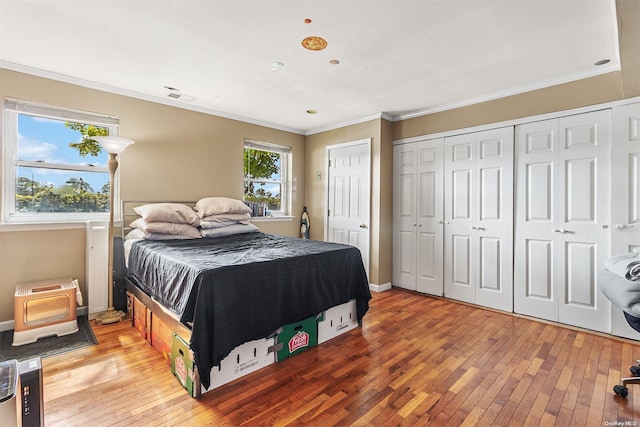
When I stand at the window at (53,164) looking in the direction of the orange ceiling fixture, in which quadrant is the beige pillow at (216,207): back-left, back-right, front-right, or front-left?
front-left

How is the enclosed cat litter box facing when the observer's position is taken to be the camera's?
facing the viewer

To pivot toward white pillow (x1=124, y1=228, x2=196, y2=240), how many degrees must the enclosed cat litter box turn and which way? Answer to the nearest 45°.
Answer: approximately 90° to its left

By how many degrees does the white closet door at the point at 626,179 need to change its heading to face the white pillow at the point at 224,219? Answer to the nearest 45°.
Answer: approximately 45° to its right

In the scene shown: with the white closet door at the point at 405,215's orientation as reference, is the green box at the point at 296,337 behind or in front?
in front

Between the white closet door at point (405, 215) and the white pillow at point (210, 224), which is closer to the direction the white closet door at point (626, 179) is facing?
the white pillow

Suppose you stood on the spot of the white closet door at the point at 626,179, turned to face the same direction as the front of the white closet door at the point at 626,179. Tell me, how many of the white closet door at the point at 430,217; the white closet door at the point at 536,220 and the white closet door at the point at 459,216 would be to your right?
3

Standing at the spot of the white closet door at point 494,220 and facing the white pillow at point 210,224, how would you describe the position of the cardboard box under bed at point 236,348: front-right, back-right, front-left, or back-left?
front-left

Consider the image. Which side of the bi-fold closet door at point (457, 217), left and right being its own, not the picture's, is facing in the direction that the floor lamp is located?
front

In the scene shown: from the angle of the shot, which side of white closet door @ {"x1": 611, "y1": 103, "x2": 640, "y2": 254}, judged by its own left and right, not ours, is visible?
front

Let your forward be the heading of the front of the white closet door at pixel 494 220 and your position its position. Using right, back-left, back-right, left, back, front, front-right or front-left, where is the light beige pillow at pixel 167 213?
front

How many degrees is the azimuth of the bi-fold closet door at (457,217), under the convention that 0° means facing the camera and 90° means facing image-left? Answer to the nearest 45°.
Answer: approximately 45°

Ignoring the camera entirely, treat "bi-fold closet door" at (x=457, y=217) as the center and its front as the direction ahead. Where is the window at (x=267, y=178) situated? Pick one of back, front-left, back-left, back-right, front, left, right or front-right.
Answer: front-right

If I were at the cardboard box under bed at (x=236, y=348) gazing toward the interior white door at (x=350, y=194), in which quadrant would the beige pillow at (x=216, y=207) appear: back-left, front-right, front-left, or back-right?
front-left

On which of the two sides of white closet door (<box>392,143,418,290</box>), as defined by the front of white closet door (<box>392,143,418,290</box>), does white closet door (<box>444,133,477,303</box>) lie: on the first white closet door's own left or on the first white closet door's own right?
on the first white closet door's own left

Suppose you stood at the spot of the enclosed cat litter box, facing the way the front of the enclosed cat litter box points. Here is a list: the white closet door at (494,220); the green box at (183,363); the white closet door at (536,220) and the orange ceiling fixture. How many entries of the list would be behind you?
0
